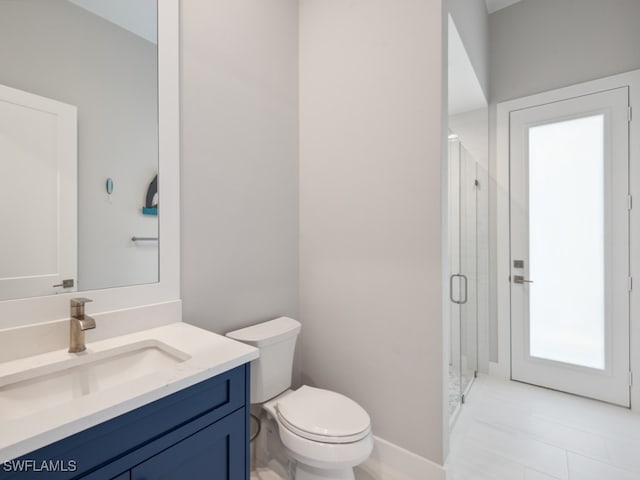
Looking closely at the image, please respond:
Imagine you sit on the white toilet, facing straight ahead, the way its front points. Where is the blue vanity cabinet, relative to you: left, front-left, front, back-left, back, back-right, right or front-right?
right

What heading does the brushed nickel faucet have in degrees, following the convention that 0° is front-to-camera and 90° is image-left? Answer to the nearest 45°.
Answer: approximately 315°

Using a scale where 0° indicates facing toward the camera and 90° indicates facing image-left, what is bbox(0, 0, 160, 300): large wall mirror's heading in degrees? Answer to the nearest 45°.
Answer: approximately 315°

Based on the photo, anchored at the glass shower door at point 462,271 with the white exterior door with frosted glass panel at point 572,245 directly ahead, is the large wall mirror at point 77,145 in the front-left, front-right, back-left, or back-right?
back-right

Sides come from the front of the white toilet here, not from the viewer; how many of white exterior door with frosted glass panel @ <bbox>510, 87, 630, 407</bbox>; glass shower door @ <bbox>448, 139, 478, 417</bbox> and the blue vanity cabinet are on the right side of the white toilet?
1

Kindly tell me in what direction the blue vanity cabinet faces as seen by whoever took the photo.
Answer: facing the viewer and to the right of the viewer

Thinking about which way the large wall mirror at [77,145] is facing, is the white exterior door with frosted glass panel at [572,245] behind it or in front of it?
in front

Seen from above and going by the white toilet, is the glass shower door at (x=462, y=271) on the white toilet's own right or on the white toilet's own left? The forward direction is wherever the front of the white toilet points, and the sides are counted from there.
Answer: on the white toilet's own left

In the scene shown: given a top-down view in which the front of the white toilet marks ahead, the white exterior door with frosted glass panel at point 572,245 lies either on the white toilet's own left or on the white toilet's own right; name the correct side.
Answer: on the white toilet's own left
